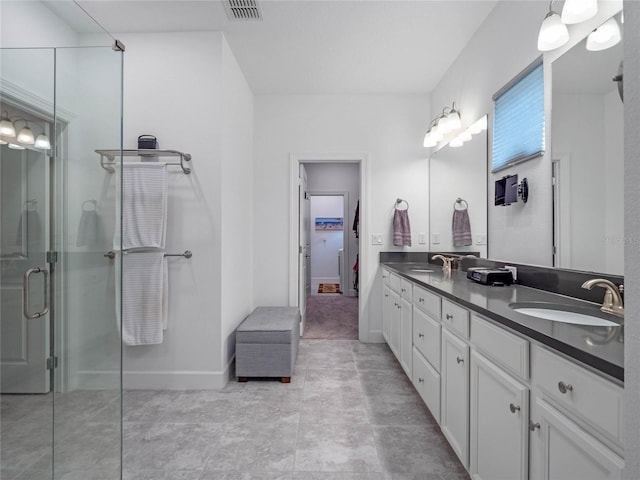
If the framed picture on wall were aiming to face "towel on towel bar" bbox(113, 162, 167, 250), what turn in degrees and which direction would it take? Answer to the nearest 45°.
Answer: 0° — it already faces it

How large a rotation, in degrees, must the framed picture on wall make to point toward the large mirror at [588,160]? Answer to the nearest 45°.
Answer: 0° — it already faces it

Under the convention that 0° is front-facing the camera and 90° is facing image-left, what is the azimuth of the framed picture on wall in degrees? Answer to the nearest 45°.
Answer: approximately 0°

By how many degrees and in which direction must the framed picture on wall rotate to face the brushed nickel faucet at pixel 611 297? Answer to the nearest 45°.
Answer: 0° — it already faces it
